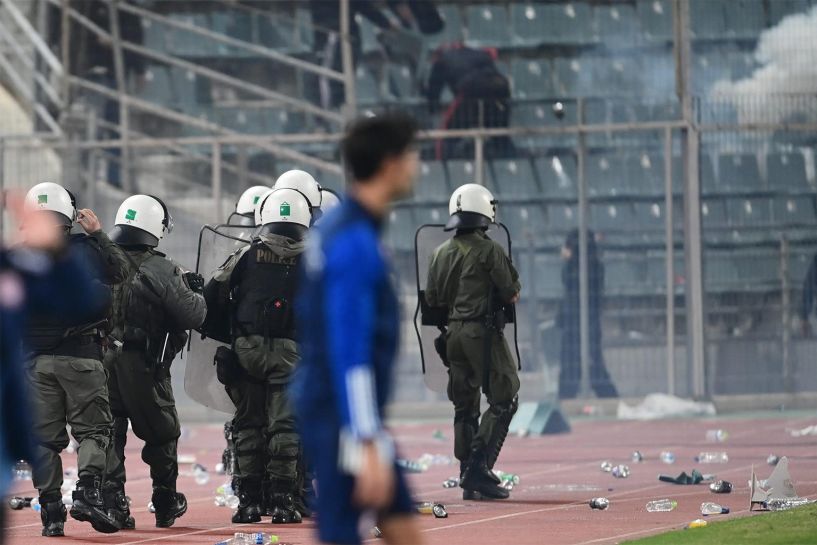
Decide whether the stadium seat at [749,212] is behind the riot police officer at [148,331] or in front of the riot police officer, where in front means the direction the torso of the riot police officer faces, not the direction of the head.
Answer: in front

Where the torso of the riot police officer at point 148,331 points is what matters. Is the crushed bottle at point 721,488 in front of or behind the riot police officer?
in front

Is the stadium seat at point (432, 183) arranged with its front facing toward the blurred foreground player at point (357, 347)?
yes

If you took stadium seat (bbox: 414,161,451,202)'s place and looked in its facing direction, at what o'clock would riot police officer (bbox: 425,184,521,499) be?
The riot police officer is roughly at 12 o'clock from the stadium seat.

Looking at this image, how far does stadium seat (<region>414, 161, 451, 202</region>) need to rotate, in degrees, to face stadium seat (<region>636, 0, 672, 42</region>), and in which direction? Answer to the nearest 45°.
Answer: approximately 135° to its left

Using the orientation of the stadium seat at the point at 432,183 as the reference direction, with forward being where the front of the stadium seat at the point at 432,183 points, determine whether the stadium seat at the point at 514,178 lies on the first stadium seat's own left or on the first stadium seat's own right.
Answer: on the first stadium seat's own left

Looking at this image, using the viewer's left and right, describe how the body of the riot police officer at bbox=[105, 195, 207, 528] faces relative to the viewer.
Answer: facing away from the viewer and to the right of the viewer

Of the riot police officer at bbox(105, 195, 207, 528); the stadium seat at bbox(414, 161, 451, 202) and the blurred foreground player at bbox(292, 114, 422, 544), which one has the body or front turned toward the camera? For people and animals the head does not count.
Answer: the stadium seat

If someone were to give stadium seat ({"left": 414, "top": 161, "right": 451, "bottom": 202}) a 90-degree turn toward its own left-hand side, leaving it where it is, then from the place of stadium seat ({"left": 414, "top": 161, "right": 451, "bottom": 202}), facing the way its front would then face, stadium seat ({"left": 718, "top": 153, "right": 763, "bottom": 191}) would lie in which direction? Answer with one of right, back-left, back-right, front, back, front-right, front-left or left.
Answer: front

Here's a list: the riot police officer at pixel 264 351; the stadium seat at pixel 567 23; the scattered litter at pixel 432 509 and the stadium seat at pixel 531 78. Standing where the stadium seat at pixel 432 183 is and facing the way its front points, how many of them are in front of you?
2

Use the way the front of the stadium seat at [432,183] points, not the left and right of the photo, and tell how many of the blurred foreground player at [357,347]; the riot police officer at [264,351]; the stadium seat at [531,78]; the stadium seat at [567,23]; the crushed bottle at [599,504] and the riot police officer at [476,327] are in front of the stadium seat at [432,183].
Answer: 4
